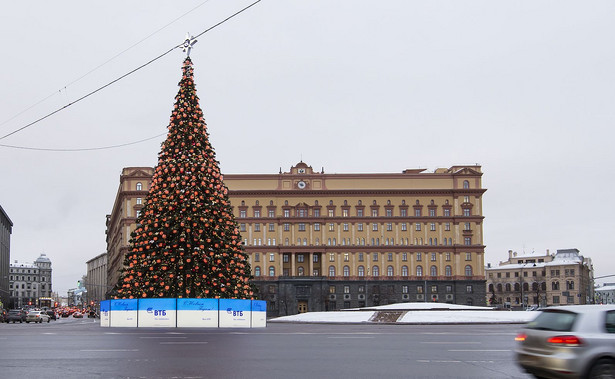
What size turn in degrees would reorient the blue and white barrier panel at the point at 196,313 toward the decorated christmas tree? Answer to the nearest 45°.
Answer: approximately 180°

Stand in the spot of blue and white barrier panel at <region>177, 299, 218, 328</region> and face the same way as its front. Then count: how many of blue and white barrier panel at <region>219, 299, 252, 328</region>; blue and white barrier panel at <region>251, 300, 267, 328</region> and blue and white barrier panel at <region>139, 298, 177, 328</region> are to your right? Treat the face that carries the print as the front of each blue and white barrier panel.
1

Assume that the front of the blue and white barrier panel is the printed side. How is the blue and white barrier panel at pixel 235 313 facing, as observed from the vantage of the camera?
facing the viewer

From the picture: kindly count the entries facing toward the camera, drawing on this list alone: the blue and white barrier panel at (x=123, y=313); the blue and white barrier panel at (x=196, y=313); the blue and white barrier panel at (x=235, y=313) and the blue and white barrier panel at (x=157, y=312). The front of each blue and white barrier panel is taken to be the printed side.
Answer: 4

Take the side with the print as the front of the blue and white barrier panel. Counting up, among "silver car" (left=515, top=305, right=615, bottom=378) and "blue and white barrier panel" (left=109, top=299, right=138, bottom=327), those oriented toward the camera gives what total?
1

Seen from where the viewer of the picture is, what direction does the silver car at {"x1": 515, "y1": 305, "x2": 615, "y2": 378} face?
facing away from the viewer and to the right of the viewer

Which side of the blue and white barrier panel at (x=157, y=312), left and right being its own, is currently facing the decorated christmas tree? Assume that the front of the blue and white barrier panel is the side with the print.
back

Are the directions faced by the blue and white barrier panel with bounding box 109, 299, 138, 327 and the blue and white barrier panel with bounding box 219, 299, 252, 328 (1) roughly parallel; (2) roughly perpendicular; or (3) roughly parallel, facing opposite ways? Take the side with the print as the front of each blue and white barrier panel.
roughly parallel

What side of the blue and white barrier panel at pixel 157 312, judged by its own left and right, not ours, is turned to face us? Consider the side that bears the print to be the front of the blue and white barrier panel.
front

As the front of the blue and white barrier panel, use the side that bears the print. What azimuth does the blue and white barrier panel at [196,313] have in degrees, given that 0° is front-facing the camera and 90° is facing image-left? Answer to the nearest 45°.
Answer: approximately 0°

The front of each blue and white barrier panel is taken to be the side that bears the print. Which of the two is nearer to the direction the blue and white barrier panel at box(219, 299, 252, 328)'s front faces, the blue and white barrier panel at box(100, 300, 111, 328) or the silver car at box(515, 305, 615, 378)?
the silver car
